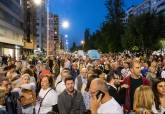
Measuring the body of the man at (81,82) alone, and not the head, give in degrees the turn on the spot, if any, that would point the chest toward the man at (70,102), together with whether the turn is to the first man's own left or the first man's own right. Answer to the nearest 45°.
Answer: approximately 45° to the first man's own right

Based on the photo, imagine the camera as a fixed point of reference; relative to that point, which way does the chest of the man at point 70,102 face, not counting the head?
toward the camera

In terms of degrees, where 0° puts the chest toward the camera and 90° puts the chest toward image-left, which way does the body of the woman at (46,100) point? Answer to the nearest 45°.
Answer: approximately 45°

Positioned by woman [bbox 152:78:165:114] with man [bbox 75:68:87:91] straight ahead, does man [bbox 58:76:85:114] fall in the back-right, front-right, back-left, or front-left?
front-left

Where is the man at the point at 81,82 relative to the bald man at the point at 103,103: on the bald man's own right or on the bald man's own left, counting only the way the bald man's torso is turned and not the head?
on the bald man's own right

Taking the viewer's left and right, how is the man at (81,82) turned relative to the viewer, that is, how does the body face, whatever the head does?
facing the viewer and to the right of the viewer
